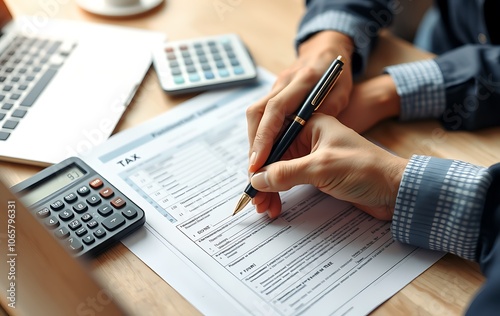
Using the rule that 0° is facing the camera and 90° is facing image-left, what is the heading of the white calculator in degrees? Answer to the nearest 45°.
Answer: approximately 0°

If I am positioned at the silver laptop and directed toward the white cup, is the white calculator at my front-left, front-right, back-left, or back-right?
front-right

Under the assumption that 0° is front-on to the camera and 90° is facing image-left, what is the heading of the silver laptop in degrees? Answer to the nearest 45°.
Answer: approximately 315°

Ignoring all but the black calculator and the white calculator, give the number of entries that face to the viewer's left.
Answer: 0

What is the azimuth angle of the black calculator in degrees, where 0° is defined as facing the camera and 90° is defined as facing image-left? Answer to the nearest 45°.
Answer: approximately 315°

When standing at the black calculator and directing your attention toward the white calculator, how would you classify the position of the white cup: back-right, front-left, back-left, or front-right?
front-left

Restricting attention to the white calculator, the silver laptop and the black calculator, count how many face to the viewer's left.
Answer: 0
